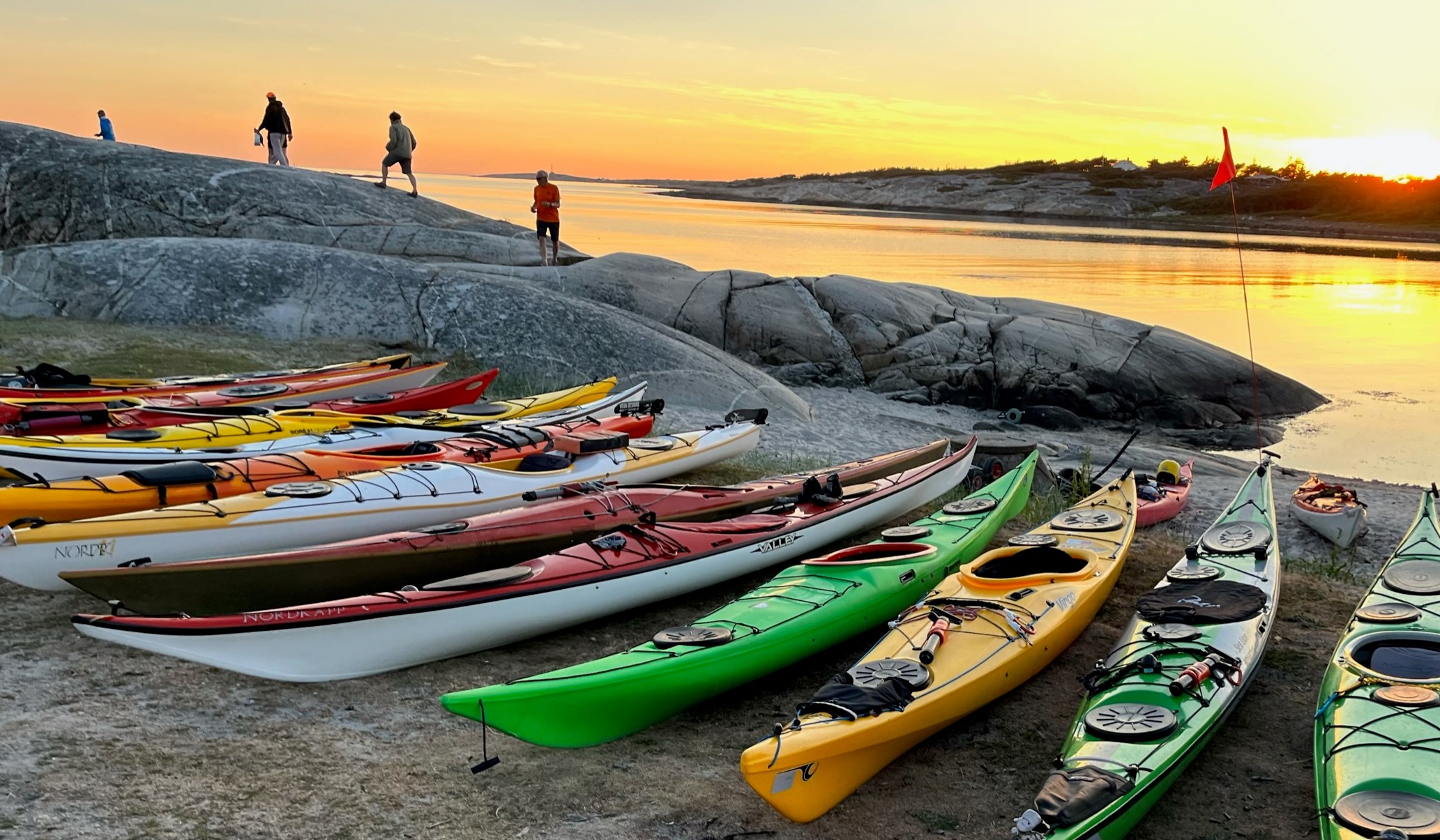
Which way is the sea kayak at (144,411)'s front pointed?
to the viewer's left

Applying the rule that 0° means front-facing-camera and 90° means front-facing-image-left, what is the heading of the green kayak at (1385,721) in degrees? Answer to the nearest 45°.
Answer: approximately 0°

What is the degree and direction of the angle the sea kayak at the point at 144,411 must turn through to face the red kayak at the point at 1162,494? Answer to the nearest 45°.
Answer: approximately 180°

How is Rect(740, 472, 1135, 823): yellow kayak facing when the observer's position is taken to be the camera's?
facing the viewer and to the left of the viewer

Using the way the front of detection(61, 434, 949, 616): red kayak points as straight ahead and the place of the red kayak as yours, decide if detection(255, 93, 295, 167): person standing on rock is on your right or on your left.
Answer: on your right

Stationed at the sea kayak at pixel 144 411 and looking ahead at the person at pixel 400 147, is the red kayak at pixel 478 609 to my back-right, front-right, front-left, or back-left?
back-right

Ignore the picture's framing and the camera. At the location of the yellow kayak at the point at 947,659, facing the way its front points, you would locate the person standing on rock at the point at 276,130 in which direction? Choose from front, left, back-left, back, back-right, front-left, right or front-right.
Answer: right

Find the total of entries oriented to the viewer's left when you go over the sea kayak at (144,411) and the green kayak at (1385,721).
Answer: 1

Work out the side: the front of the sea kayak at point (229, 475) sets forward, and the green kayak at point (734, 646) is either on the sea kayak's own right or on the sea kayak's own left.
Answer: on the sea kayak's own left
